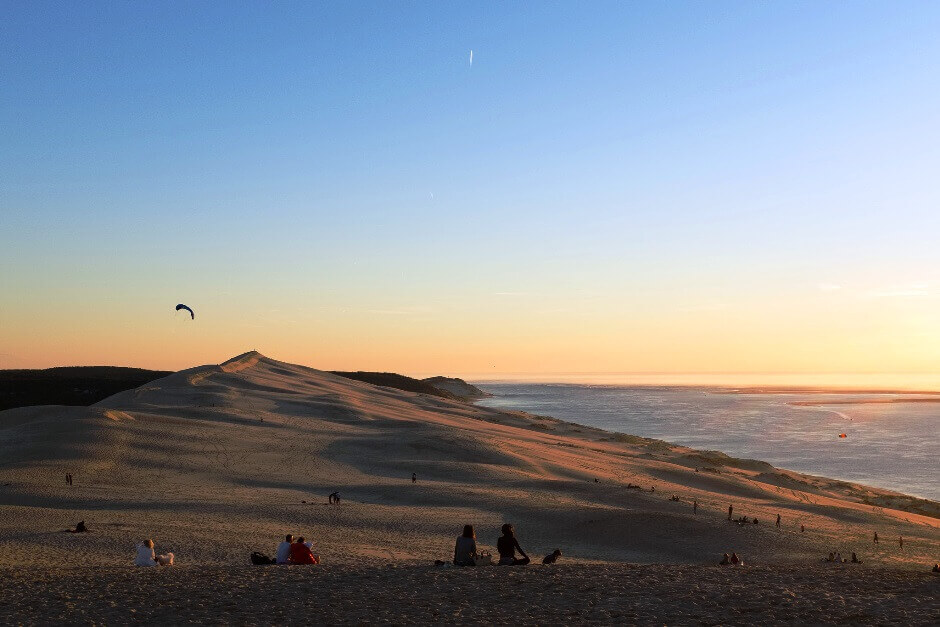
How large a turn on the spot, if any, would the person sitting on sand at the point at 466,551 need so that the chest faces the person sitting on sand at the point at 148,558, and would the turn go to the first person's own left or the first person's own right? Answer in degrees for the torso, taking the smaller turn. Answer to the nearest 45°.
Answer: approximately 135° to the first person's own left

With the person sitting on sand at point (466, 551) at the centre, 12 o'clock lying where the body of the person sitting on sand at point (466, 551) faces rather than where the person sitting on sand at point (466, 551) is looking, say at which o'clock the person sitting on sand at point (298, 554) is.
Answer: the person sitting on sand at point (298, 554) is roughly at 8 o'clock from the person sitting on sand at point (466, 551).

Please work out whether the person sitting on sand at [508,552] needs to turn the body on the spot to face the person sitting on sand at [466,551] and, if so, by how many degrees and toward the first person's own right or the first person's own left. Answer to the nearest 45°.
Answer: approximately 135° to the first person's own left

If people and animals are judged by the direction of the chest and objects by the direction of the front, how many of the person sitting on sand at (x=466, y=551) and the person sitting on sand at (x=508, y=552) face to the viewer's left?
0

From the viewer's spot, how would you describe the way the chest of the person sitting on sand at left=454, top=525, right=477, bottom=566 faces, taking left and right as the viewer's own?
facing away from the viewer and to the right of the viewer

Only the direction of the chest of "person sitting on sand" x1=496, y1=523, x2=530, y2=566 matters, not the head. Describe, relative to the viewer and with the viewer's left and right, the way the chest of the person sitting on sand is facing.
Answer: facing away from the viewer and to the right of the viewer
